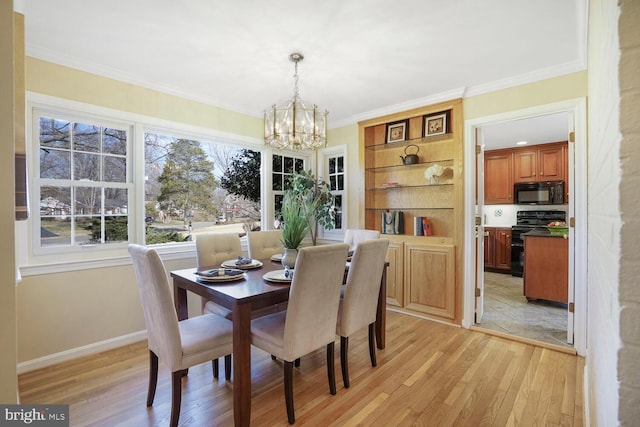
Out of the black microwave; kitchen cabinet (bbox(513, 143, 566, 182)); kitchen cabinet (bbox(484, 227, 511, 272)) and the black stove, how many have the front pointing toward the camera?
4

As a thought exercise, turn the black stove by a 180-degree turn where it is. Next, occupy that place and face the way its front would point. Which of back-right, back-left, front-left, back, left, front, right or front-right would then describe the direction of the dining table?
back

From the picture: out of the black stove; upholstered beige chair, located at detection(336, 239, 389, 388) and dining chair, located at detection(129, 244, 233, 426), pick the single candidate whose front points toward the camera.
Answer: the black stove

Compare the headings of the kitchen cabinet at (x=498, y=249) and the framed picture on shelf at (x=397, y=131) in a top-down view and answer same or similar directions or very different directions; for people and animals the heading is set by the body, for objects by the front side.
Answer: same or similar directions

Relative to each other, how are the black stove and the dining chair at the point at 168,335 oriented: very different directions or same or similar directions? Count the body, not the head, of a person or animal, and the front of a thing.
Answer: very different directions

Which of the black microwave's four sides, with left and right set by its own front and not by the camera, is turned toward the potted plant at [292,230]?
front

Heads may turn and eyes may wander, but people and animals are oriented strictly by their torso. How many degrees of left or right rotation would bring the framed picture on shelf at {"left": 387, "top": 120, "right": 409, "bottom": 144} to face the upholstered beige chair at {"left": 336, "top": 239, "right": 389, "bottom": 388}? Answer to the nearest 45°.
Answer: approximately 45° to its left

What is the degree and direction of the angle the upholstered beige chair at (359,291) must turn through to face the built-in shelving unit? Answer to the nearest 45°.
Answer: approximately 90° to its right

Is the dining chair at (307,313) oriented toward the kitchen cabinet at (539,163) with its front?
no

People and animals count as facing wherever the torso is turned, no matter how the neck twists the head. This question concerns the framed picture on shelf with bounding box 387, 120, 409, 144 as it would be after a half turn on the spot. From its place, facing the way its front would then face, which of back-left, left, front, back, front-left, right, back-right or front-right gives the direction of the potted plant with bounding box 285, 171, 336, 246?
back-left

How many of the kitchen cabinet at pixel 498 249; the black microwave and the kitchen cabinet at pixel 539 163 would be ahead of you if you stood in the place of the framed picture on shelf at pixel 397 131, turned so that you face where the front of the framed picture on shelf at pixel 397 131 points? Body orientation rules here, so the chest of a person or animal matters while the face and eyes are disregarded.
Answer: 0

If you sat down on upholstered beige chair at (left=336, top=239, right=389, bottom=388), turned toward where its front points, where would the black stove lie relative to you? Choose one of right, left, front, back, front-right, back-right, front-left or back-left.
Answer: right

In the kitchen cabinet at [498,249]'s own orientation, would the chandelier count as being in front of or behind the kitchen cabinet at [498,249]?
in front

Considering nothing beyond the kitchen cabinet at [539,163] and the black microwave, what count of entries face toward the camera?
2

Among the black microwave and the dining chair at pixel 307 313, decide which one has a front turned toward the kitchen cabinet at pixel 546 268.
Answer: the black microwave

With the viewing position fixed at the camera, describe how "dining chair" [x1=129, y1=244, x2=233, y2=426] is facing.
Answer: facing away from the viewer and to the right of the viewer

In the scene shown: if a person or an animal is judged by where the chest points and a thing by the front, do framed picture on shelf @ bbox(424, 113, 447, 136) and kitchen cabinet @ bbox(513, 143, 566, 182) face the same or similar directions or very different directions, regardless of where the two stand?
same or similar directions

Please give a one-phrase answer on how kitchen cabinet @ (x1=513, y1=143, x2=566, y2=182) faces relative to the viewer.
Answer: facing the viewer

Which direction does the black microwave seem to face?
toward the camera

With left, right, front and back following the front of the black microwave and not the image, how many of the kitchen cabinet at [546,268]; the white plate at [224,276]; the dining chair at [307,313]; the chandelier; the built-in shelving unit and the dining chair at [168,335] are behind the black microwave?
0

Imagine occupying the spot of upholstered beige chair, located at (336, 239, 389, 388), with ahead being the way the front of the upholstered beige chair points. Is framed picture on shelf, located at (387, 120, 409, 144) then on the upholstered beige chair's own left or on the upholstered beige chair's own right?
on the upholstered beige chair's own right

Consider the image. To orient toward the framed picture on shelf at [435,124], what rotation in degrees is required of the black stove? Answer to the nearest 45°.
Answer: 0° — it already faces it

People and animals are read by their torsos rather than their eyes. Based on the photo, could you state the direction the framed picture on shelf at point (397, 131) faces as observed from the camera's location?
facing the viewer and to the left of the viewer

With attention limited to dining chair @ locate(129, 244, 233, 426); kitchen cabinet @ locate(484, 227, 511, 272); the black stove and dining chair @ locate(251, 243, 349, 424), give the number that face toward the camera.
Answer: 2

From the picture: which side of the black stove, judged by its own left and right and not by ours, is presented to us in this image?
front
